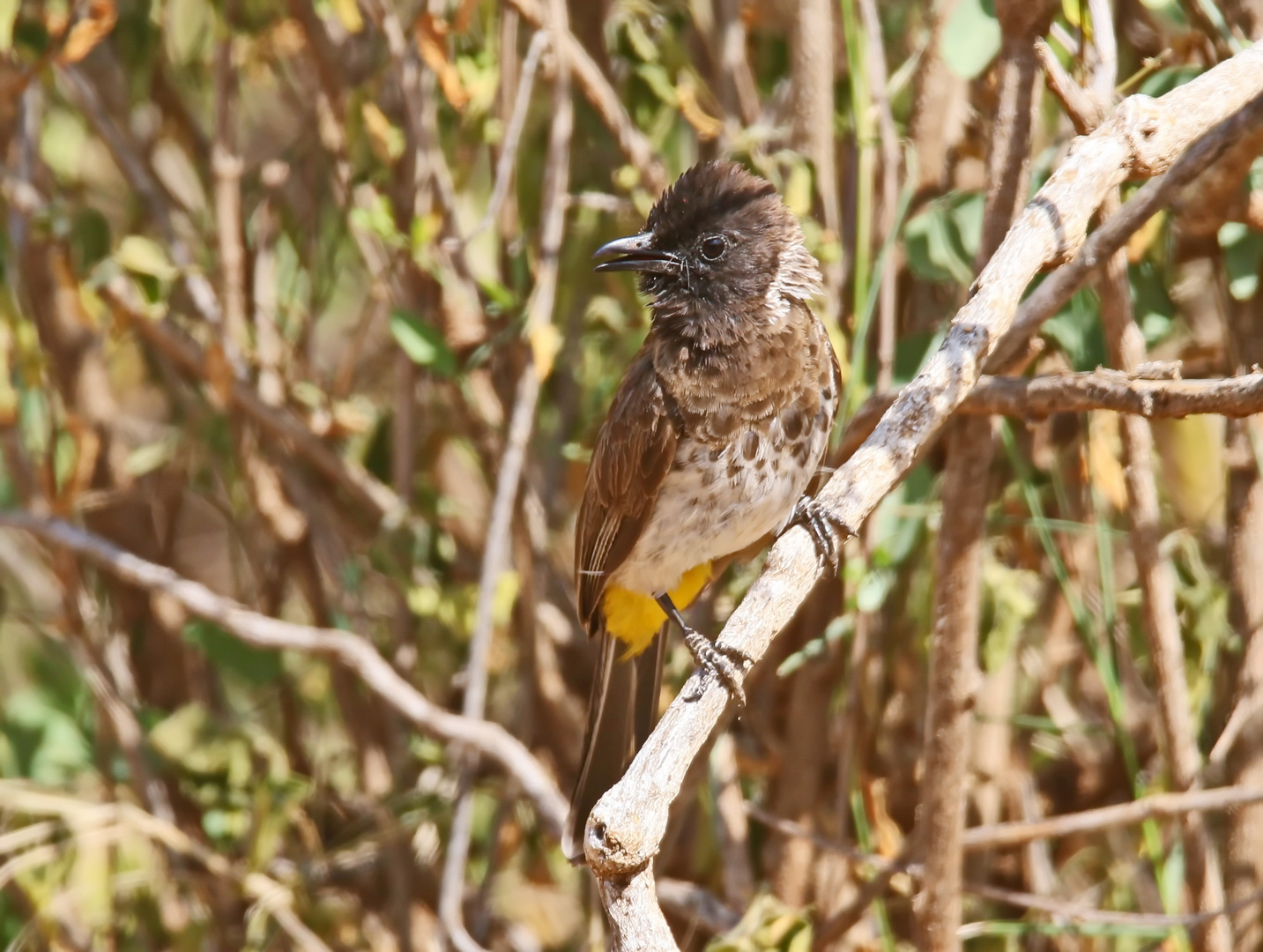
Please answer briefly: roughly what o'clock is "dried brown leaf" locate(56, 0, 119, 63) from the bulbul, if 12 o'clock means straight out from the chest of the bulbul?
The dried brown leaf is roughly at 4 o'clock from the bulbul.

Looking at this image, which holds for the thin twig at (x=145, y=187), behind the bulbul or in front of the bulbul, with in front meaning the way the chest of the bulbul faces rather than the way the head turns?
behind

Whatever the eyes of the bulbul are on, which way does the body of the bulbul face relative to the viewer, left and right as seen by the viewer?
facing the viewer and to the right of the viewer

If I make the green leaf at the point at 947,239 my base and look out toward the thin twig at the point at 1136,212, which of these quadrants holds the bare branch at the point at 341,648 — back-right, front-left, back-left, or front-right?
back-right

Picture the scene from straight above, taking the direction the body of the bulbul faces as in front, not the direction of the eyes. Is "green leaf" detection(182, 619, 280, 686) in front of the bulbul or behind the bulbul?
behind

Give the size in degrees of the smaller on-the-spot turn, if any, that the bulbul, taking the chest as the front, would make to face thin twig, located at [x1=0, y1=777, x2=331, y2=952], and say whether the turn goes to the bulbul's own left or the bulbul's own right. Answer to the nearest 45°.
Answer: approximately 135° to the bulbul's own right
